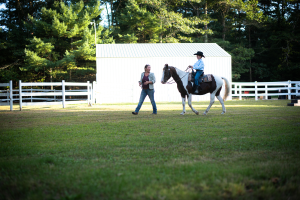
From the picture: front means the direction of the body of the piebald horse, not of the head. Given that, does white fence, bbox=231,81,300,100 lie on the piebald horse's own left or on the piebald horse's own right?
on the piebald horse's own right

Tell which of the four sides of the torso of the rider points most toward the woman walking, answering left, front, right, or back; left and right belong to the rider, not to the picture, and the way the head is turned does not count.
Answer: front

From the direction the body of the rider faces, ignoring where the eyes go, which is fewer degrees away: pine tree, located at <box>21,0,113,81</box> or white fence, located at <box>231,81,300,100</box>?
the pine tree

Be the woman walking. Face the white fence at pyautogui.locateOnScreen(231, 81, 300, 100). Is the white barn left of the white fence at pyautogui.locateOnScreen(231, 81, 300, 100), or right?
left

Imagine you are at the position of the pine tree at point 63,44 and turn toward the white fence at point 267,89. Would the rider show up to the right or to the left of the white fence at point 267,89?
right

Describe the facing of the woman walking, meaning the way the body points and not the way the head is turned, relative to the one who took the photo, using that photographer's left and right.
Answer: facing the viewer and to the left of the viewer

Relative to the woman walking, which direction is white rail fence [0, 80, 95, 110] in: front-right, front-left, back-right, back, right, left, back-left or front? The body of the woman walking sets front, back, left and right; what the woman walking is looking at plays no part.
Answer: right

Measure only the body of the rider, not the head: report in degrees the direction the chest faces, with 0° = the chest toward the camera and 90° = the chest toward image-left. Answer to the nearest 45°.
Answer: approximately 90°

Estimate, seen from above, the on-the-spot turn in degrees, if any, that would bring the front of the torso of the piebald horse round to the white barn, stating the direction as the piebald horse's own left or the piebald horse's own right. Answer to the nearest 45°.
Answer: approximately 90° to the piebald horse's own right

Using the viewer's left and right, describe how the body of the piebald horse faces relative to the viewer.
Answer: facing to the left of the viewer

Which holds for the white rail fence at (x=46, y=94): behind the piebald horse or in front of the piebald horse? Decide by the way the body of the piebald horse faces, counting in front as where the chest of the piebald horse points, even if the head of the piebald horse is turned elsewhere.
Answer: in front

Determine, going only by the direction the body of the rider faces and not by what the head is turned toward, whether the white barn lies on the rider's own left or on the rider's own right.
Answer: on the rider's own right

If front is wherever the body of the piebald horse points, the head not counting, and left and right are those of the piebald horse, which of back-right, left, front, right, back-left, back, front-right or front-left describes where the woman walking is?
front
